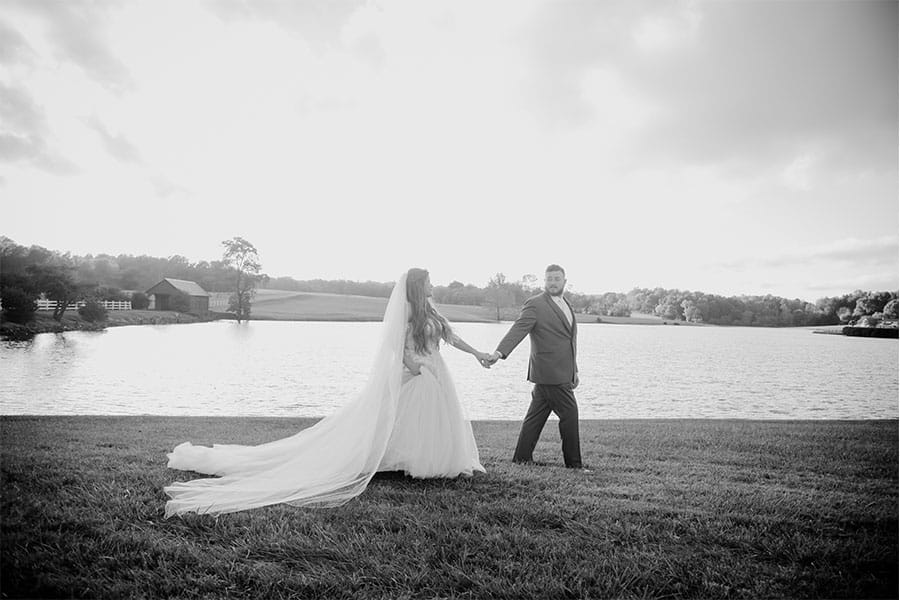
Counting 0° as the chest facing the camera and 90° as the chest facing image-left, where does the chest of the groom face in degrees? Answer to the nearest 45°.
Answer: approximately 315°

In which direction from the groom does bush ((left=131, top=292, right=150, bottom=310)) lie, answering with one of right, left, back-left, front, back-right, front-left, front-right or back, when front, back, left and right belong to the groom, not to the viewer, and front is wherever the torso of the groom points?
back

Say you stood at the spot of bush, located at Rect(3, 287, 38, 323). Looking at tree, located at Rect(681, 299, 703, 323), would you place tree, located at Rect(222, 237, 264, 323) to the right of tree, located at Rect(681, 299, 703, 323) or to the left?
left

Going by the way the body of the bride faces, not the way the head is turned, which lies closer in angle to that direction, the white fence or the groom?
the groom

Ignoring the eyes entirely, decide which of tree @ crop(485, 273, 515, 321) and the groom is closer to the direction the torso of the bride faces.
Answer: the groom

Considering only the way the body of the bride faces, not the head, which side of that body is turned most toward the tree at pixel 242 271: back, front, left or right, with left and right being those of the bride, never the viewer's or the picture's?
left

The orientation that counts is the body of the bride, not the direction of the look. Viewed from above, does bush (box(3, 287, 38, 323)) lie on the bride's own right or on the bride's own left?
on the bride's own left

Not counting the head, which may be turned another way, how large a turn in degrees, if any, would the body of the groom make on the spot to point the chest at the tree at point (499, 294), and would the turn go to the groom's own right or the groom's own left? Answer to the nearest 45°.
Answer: approximately 135° to the groom's own left

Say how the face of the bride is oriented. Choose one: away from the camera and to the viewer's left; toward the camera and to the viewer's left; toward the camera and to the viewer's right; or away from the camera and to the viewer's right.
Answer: away from the camera and to the viewer's right

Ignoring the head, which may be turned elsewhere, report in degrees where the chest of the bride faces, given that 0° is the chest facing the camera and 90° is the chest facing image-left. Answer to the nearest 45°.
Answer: approximately 270°

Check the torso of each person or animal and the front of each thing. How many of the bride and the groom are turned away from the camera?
0
